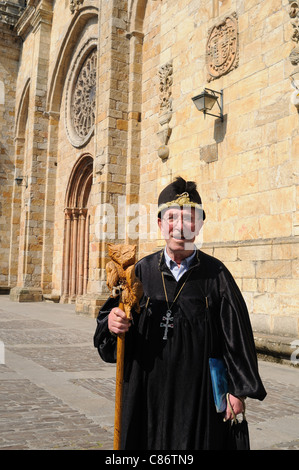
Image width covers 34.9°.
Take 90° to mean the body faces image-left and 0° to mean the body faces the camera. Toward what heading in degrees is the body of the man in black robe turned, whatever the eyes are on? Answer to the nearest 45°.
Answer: approximately 0°
